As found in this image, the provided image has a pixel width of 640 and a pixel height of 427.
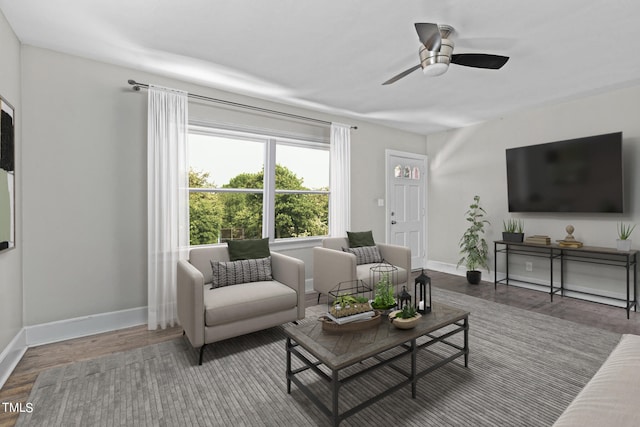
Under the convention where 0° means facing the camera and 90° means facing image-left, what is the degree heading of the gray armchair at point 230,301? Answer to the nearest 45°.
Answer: approximately 315°

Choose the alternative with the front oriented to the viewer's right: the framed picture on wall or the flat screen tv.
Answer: the framed picture on wall

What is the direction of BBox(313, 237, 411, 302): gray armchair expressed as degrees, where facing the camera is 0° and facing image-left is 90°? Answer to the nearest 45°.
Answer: approximately 315°

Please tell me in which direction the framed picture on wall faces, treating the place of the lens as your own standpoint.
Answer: facing to the right of the viewer

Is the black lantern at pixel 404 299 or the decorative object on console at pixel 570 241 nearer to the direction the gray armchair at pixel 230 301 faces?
the black lantern

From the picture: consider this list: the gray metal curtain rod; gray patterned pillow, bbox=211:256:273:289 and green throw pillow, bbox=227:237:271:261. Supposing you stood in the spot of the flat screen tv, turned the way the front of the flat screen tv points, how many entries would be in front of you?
3

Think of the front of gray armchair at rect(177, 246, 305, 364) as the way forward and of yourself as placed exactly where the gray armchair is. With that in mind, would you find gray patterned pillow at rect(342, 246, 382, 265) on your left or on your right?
on your left

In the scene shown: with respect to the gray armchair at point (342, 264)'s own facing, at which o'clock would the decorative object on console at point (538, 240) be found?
The decorative object on console is roughly at 10 o'clock from the gray armchair.

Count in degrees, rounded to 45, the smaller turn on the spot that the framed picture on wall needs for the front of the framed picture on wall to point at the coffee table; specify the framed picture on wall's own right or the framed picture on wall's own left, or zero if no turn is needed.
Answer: approximately 45° to the framed picture on wall's own right

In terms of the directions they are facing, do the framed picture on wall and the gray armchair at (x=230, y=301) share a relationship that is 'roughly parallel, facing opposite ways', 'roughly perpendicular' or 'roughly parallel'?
roughly perpendicular

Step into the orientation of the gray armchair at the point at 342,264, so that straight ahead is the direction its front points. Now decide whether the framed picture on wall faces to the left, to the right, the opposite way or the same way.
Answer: to the left

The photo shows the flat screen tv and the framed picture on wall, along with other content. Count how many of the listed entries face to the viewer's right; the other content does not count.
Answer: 1
